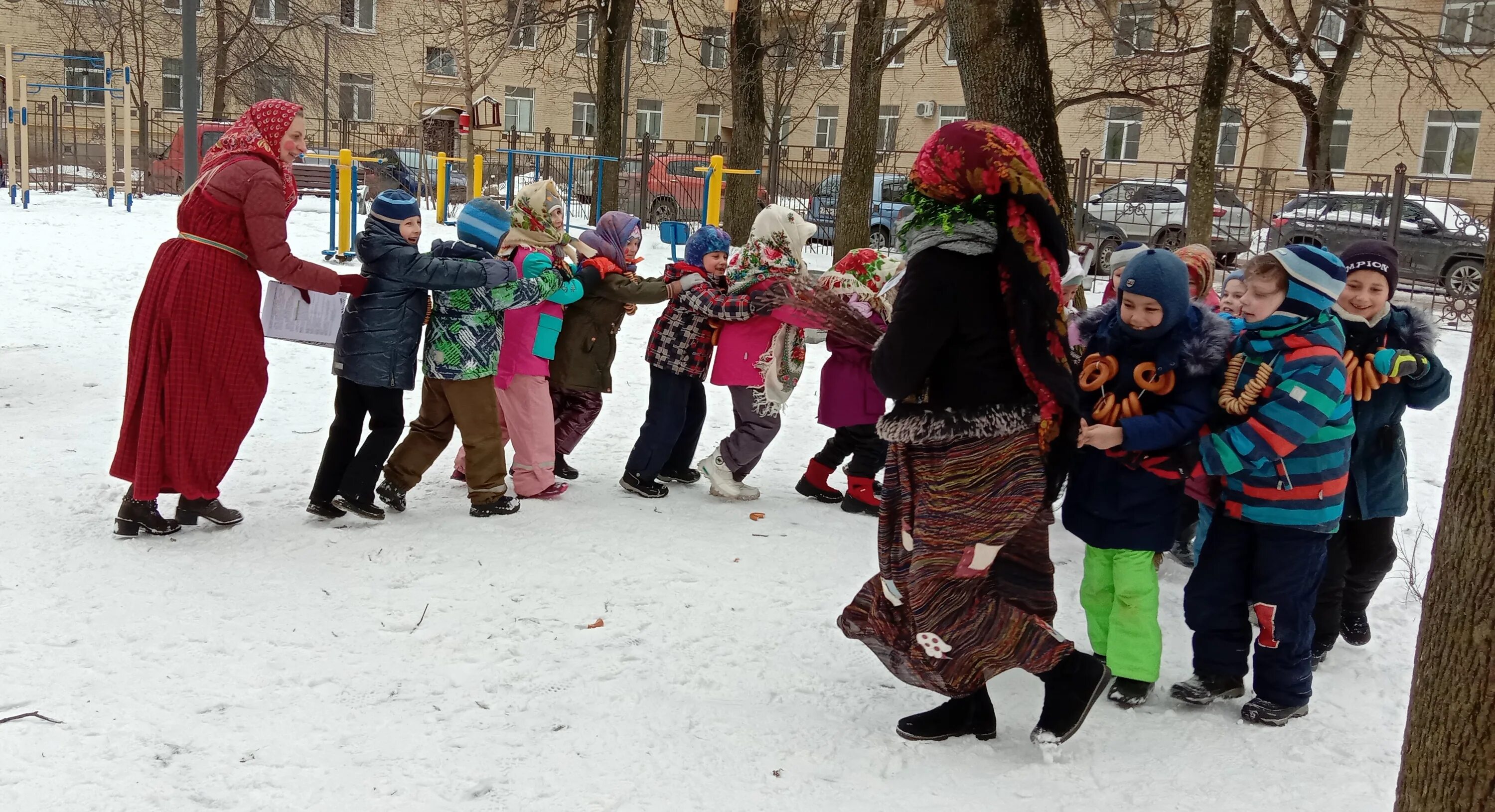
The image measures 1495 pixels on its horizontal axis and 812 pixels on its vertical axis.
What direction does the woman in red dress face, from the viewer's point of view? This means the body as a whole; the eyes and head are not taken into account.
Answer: to the viewer's right

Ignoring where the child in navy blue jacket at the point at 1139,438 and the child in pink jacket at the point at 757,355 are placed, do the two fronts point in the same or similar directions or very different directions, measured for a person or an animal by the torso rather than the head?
very different directions

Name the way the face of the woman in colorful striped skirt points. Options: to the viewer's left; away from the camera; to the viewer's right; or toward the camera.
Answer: away from the camera

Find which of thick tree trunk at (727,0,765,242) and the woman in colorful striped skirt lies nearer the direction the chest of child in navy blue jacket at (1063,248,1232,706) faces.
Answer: the woman in colorful striped skirt

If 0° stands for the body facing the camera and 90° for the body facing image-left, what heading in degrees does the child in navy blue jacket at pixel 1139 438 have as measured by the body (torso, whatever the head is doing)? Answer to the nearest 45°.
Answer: approximately 45°

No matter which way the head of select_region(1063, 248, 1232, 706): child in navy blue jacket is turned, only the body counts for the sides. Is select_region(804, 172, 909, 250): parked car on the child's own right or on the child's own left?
on the child's own right
